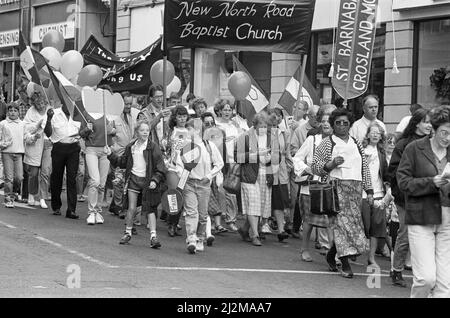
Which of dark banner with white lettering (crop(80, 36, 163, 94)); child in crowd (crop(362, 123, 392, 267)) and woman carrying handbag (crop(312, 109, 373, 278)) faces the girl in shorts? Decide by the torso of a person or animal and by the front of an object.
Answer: the dark banner with white lettering

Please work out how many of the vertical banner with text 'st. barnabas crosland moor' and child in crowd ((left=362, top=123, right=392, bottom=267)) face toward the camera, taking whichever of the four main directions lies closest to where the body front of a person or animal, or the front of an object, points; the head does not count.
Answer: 2

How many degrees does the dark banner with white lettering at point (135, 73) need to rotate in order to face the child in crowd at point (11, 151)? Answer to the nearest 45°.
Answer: approximately 45° to its right

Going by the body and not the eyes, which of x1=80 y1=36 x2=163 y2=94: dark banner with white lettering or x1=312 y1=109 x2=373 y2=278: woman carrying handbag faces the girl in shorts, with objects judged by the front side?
the dark banner with white lettering

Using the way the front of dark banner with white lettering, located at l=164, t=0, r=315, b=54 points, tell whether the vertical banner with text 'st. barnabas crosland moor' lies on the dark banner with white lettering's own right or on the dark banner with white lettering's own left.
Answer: on the dark banner with white lettering's own left

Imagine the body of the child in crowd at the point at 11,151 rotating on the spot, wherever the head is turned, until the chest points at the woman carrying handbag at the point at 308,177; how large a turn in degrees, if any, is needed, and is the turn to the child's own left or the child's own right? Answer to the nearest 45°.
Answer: approximately 45° to the child's own left

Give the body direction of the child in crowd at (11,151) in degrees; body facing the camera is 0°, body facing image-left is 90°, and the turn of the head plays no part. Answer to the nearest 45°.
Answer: approximately 0°

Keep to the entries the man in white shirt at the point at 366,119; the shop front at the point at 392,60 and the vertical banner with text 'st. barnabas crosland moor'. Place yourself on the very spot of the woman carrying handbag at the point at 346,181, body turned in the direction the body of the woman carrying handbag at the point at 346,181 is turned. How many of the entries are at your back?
3

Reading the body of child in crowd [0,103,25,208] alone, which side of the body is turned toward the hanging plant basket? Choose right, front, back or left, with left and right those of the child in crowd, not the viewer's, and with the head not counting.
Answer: left
